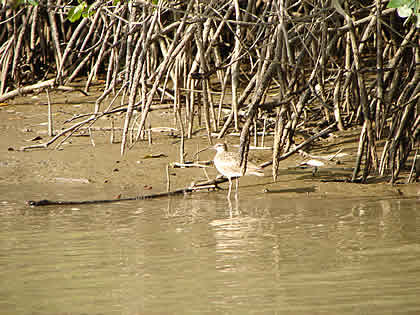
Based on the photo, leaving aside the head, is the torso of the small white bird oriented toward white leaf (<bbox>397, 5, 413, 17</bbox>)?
no

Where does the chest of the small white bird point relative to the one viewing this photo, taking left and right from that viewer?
facing to the left of the viewer

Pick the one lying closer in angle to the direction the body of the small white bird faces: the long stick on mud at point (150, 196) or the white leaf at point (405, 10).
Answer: the long stick on mud
